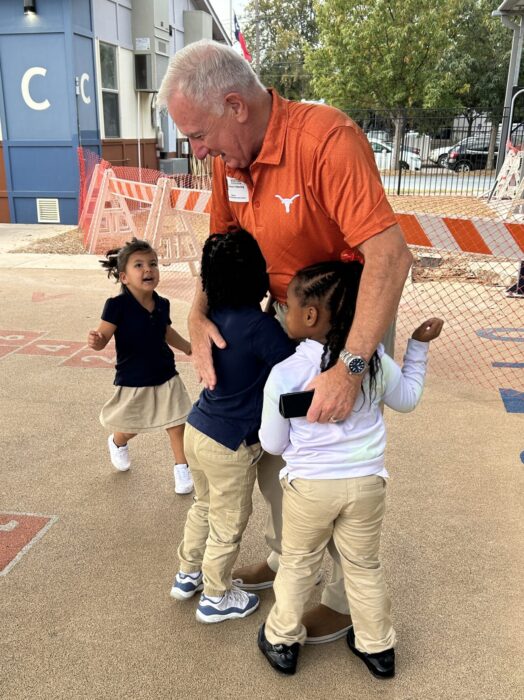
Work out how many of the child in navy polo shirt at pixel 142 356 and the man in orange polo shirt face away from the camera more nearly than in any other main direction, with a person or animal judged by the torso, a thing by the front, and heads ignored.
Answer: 0

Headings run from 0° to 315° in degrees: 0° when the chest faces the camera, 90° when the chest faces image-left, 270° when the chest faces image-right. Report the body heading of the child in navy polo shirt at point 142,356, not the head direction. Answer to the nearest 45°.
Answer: approximately 315°

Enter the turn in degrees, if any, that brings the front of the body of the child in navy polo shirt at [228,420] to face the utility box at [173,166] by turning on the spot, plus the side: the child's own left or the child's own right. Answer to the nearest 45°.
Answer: approximately 45° to the child's own left

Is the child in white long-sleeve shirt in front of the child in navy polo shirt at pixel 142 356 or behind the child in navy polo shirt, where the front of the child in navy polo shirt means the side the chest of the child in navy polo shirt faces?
in front

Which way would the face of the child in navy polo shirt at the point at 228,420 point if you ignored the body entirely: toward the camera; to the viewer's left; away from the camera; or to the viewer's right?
away from the camera

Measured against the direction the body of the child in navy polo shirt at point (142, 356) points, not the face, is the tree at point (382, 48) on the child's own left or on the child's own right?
on the child's own left

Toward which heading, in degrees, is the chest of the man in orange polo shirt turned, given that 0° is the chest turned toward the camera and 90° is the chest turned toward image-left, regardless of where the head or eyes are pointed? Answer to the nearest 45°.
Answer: approximately 45°

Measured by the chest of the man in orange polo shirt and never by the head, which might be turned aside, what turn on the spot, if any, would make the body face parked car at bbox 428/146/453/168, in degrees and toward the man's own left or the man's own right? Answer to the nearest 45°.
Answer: approximately 135° to the man's own right

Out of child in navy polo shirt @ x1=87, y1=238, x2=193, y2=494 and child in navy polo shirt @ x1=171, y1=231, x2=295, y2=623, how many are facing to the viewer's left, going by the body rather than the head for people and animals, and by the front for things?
0

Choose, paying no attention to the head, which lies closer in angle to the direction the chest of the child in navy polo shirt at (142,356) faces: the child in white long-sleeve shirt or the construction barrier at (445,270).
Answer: the child in white long-sleeve shirt

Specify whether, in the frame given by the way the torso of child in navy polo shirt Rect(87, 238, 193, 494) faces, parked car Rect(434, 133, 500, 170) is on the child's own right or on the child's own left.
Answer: on the child's own left

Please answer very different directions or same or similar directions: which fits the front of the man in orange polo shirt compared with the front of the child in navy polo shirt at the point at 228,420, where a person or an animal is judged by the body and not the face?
very different directions

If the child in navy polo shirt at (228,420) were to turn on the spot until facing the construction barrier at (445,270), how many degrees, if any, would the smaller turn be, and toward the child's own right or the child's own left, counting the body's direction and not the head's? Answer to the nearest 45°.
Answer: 0° — they already face it

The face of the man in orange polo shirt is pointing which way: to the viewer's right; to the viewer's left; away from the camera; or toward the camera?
to the viewer's left
